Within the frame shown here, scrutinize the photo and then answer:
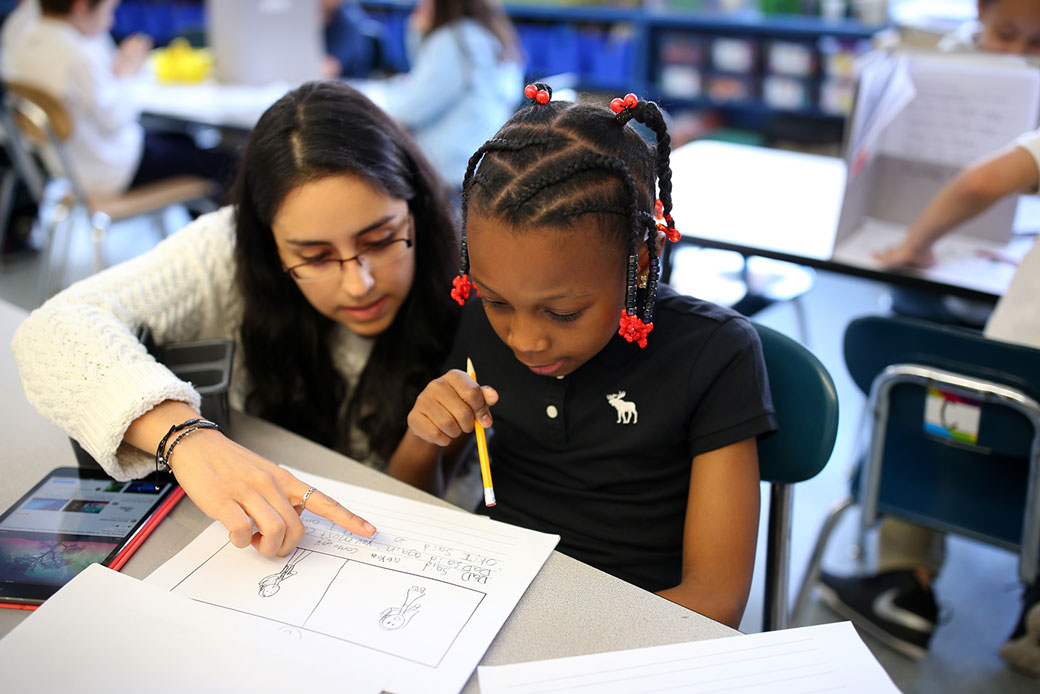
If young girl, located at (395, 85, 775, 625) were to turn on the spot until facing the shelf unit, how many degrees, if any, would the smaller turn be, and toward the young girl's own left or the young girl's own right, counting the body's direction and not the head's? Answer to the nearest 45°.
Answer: approximately 135° to the young girl's own right

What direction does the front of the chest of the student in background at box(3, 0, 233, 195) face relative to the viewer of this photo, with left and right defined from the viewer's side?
facing to the right of the viewer

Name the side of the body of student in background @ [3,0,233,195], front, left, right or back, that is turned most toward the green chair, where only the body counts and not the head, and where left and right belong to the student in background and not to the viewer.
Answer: right

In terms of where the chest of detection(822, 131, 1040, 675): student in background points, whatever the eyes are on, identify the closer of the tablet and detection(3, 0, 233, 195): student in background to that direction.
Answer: the student in background

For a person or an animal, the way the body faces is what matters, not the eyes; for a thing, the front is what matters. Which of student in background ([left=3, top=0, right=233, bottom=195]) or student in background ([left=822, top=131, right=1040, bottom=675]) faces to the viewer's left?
student in background ([left=822, top=131, right=1040, bottom=675])

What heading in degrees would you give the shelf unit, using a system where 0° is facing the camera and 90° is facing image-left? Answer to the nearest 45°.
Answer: approximately 0°

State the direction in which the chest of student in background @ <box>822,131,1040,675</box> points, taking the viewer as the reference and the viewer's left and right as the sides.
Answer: facing to the left of the viewer
